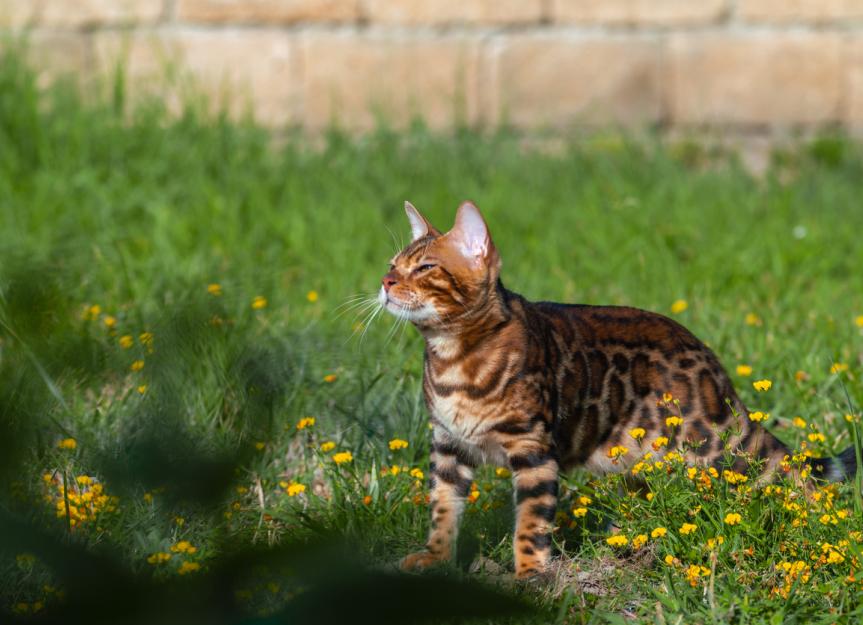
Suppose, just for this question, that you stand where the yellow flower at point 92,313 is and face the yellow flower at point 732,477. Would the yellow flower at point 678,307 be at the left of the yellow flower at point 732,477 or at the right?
left

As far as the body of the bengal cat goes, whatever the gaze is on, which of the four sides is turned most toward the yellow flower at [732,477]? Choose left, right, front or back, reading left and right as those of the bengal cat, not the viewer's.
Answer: left

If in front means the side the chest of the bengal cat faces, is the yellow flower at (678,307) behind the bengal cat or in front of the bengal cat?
behind

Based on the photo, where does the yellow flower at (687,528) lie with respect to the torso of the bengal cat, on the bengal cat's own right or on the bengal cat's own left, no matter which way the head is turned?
on the bengal cat's own left

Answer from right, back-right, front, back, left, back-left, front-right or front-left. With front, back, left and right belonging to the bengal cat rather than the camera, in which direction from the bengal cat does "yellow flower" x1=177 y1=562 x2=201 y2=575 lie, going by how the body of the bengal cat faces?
front-left

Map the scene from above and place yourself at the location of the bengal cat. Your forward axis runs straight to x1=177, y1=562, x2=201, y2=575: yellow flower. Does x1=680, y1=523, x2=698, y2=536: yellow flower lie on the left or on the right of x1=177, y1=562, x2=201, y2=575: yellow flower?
left

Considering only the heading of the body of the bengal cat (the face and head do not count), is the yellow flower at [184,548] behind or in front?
in front

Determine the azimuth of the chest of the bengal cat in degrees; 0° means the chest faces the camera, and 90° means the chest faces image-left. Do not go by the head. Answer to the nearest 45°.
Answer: approximately 45°

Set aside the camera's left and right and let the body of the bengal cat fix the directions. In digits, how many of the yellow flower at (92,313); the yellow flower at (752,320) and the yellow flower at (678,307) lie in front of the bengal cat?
1

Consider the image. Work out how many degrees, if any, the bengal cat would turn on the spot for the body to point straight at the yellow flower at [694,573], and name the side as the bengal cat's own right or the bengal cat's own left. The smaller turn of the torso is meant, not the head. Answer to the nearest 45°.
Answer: approximately 90° to the bengal cat's own left
